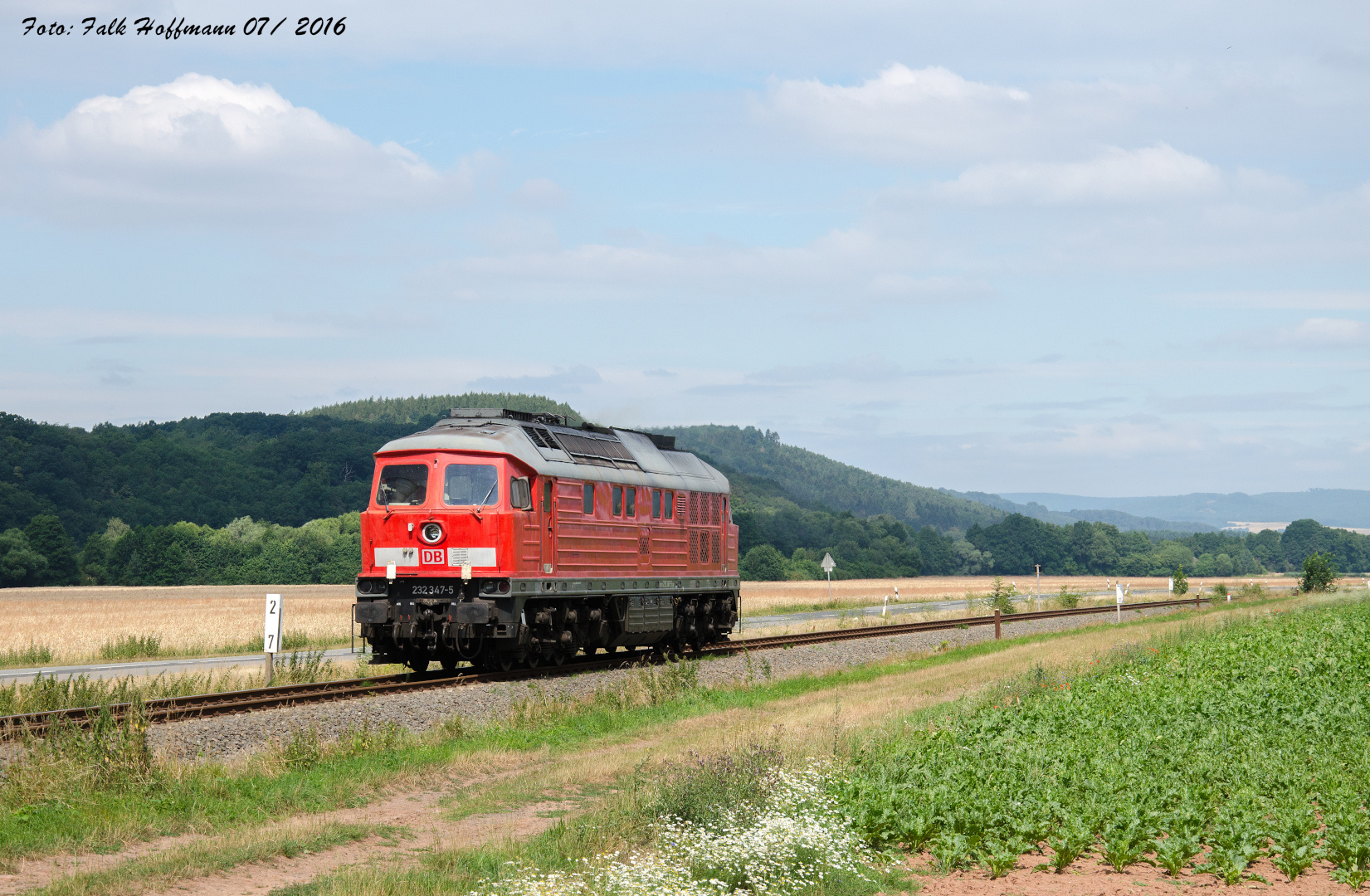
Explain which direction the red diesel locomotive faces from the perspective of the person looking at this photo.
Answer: facing the viewer and to the left of the viewer

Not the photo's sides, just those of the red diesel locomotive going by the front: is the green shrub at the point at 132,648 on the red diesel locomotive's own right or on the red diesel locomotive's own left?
on the red diesel locomotive's own right

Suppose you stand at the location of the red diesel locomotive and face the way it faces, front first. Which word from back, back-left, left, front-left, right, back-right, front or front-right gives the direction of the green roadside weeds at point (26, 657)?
right

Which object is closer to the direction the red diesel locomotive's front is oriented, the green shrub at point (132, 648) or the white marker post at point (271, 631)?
the white marker post

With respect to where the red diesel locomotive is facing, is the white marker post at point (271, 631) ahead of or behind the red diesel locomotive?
ahead
